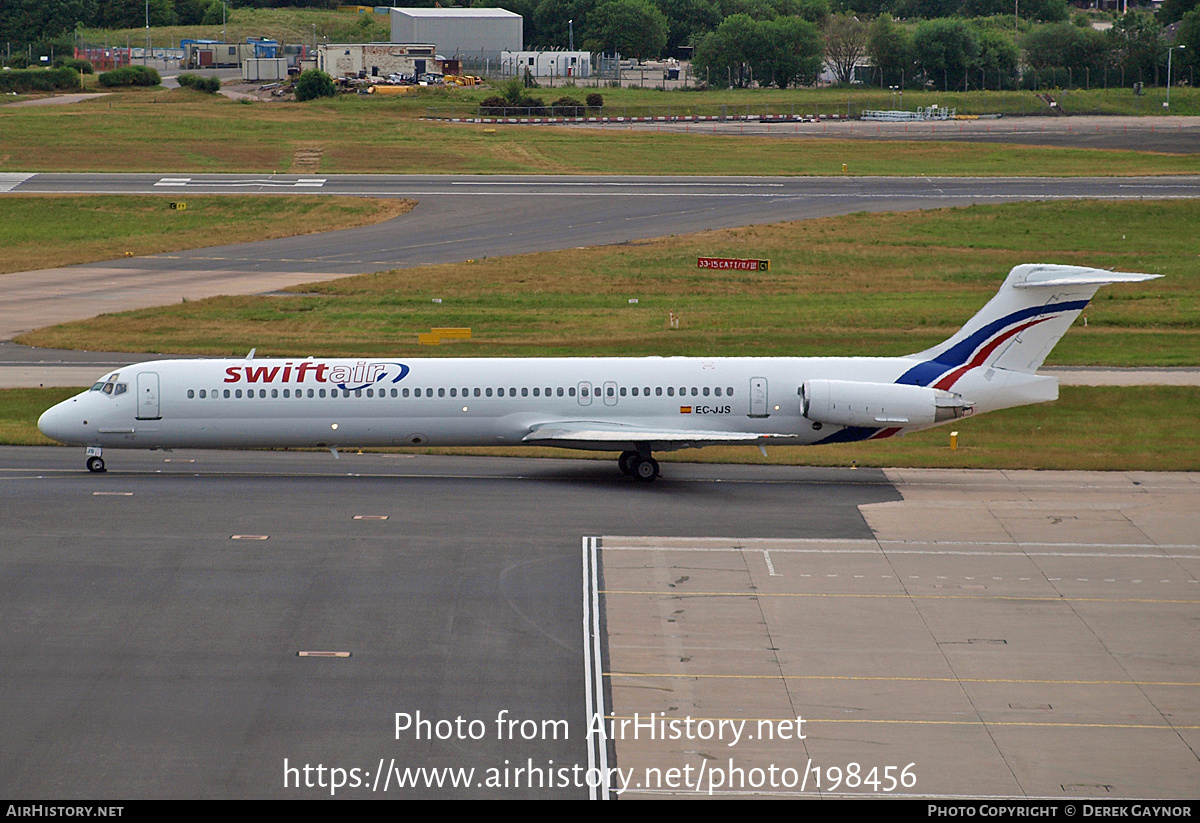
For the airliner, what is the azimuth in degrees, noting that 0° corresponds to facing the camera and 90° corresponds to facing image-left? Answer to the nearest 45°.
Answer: approximately 90°
